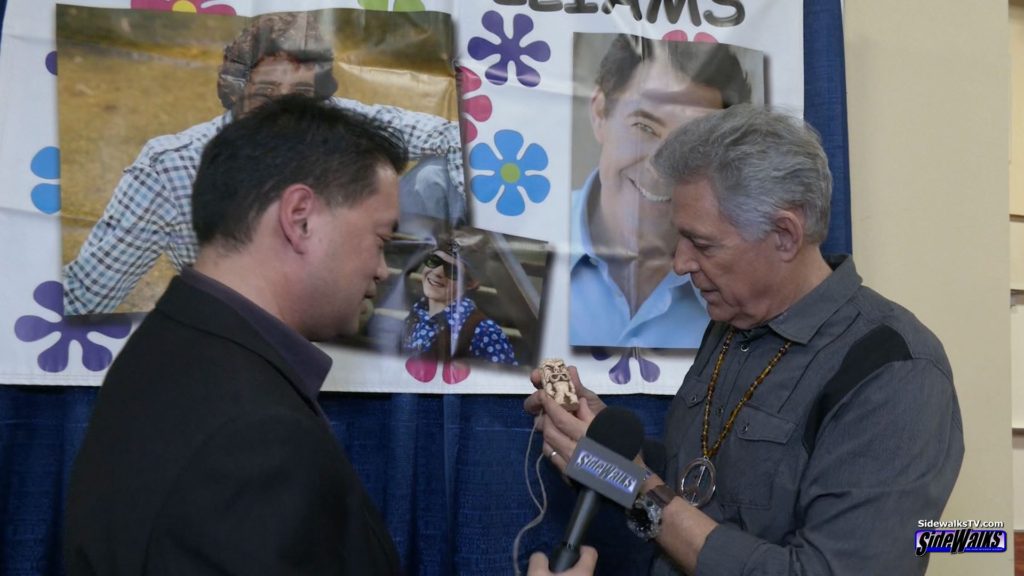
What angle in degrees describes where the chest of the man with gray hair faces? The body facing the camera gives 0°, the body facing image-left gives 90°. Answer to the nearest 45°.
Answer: approximately 45°

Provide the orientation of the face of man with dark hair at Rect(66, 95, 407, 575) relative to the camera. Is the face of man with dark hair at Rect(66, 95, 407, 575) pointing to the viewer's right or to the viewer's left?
to the viewer's right
